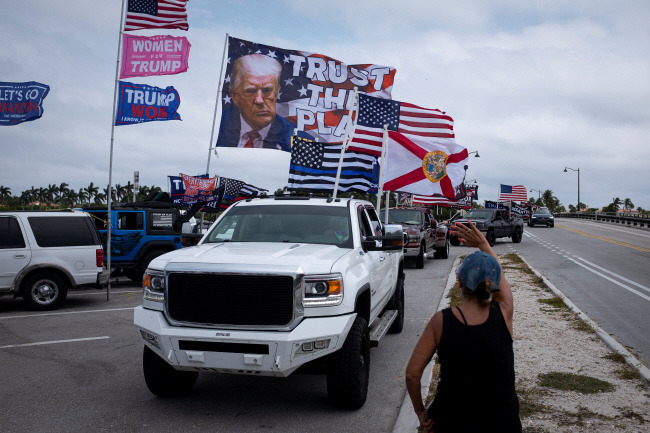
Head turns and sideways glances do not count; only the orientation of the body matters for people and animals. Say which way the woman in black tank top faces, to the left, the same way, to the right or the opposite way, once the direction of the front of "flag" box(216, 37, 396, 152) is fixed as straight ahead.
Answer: the opposite way

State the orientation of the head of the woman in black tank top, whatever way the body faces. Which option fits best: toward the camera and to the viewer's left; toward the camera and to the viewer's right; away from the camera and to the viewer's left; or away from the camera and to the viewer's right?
away from the camera and to the viewer's left

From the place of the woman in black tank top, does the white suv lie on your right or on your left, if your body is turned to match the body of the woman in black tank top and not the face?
on your left

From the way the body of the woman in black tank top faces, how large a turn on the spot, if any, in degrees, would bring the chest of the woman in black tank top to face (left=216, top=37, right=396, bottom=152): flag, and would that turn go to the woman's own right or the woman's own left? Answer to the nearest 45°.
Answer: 0° — they already face it

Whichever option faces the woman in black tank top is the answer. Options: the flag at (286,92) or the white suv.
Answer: the flag
